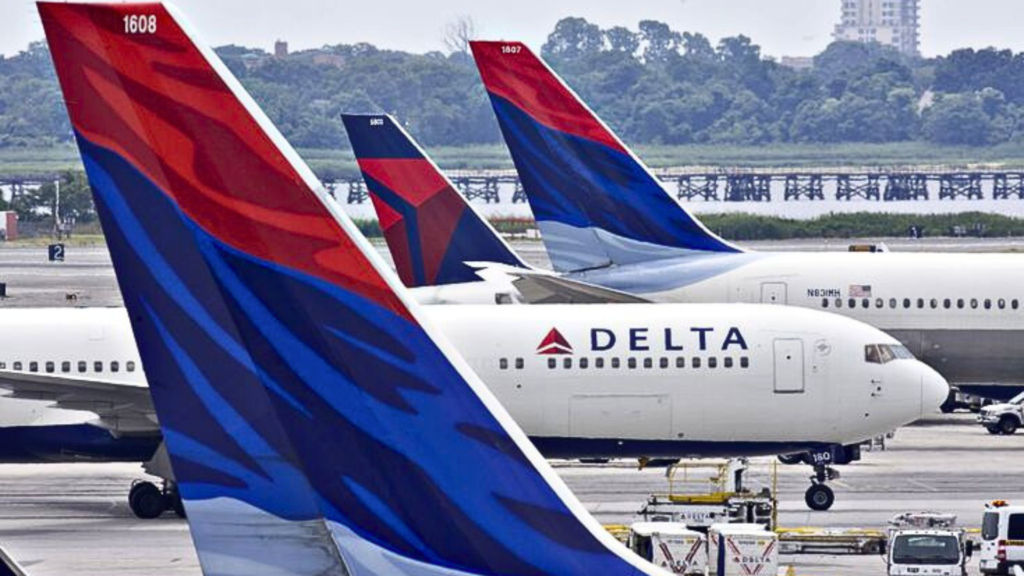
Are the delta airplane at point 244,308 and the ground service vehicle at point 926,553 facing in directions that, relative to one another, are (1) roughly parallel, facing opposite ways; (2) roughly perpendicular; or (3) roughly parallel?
roughly perpendicular

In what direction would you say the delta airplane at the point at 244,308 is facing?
to the viewer's right

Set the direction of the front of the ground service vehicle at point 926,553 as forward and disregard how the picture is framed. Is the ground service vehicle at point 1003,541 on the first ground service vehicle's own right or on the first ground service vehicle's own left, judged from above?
on the first ground service vehicle's own left

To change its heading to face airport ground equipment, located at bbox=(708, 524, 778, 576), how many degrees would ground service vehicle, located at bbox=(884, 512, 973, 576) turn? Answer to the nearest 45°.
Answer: approximately 45° to its right

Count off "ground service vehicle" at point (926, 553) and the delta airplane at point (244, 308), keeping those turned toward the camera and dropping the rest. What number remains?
1

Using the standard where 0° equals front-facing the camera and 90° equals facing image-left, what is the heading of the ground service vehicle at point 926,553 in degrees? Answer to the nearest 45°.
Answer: approximately 0°
